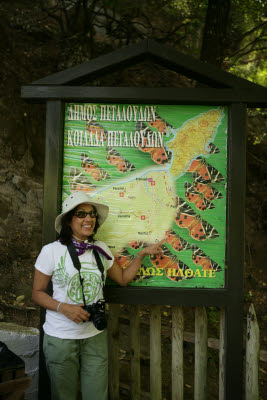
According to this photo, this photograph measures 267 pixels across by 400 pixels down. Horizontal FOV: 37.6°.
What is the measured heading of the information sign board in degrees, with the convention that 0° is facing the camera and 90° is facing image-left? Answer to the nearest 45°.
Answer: approximately 0°

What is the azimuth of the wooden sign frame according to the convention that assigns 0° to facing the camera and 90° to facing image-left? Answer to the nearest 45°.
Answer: approximately 0°
